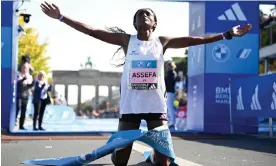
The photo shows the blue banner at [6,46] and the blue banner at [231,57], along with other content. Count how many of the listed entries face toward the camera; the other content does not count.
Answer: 2

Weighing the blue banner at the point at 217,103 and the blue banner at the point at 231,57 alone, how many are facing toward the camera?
2

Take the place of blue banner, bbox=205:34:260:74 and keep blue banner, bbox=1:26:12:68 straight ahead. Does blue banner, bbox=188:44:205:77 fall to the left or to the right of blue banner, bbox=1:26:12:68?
right

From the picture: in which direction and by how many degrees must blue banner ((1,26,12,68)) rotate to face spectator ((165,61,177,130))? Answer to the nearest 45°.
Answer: approximately 90° to its left

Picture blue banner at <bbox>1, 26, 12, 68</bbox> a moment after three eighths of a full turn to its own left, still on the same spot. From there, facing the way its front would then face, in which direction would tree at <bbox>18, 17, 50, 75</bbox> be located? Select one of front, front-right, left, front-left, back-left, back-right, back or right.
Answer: front-left

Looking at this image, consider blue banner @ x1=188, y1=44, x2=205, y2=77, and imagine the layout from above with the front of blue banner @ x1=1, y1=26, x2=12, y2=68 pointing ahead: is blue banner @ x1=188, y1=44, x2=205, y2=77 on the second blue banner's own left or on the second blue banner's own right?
on the second blue banner's own left
